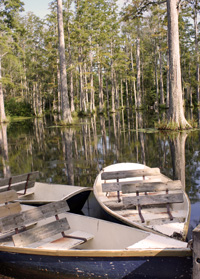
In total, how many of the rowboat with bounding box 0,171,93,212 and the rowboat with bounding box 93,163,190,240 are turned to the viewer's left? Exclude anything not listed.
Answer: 0

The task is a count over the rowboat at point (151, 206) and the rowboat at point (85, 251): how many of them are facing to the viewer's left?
0

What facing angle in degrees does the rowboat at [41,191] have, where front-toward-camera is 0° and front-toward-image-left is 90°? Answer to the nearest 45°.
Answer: approximately 270°

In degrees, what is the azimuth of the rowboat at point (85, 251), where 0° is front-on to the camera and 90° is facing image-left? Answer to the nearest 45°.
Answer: approximately 315°

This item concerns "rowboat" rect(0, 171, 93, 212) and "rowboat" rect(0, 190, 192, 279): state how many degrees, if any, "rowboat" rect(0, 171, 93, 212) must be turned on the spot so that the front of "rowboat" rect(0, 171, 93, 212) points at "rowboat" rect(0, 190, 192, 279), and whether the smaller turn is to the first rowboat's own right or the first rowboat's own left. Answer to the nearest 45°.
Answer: approximately 90° to the first rowboat's own right

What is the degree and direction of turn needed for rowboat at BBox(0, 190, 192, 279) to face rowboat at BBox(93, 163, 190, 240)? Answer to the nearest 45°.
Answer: approximately 90° to its left
